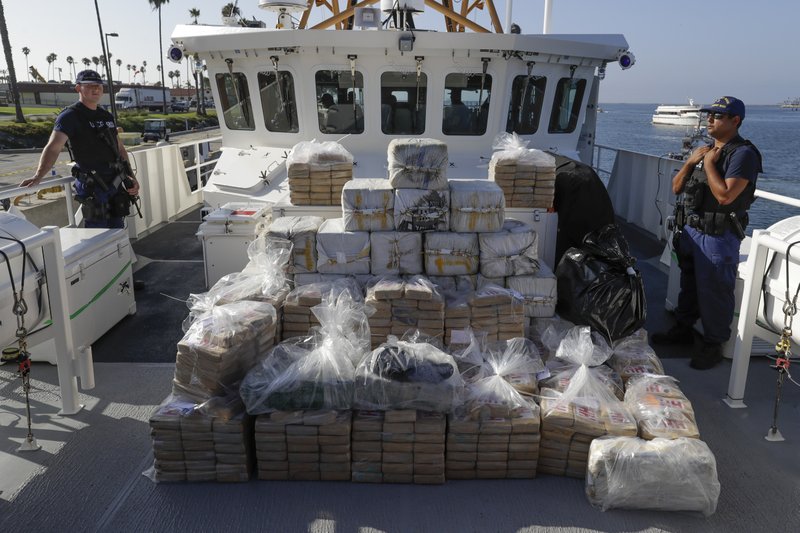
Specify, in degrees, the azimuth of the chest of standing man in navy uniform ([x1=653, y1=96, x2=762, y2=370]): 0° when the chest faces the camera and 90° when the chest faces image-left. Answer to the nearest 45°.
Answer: approximately 45°

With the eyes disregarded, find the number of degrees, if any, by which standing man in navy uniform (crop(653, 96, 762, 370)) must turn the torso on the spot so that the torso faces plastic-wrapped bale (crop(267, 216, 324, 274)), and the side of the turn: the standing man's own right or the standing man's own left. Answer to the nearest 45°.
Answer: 0° — they already face it

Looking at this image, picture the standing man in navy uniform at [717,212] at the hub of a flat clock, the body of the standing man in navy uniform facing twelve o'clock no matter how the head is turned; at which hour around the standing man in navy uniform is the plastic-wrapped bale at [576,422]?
The plastic-wrapped bale is roughly at 11 o'clock from the standing man in navy uniform.

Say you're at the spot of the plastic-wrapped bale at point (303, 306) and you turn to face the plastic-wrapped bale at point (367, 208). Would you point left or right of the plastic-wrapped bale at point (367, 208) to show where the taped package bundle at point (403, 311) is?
right

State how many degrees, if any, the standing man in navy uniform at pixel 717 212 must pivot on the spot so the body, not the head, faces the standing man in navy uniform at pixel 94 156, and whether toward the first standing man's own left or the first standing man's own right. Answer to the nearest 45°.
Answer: approximately 45° to the first standing man's own right

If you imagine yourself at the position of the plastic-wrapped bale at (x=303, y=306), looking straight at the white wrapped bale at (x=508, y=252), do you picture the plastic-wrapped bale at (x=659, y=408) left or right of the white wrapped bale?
right

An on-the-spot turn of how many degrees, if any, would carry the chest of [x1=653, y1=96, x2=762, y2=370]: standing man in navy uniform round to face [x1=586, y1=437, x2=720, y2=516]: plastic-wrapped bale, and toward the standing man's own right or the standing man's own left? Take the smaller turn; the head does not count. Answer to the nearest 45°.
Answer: approximately 45° to the standing man's own left

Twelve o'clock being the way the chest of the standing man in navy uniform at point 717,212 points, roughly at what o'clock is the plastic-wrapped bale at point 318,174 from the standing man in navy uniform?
The plastic-wrapped bale is roughly at 1 o'clock from the standing man in navy uniform.

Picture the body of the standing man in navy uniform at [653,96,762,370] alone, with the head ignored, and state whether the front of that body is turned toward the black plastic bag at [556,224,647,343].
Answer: yes
